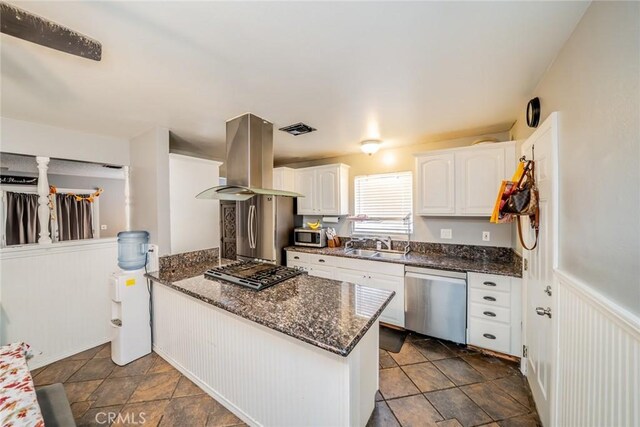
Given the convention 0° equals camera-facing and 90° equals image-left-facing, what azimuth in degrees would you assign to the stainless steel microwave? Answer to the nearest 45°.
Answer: approximately 45°

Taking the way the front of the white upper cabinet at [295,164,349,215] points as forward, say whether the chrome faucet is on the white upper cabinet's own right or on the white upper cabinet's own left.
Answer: on the white upper cabinet's own left

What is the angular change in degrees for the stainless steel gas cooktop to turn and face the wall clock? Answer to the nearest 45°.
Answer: approximately 90° to its right

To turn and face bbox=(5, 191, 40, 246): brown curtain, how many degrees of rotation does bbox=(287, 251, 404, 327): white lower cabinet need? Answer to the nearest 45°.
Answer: approximately 45° to its right

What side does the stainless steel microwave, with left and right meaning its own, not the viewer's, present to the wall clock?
left

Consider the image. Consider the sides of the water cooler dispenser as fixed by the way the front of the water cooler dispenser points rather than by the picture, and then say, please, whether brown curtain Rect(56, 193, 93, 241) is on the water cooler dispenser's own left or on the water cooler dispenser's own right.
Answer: on the water cooler dispenser's own right
